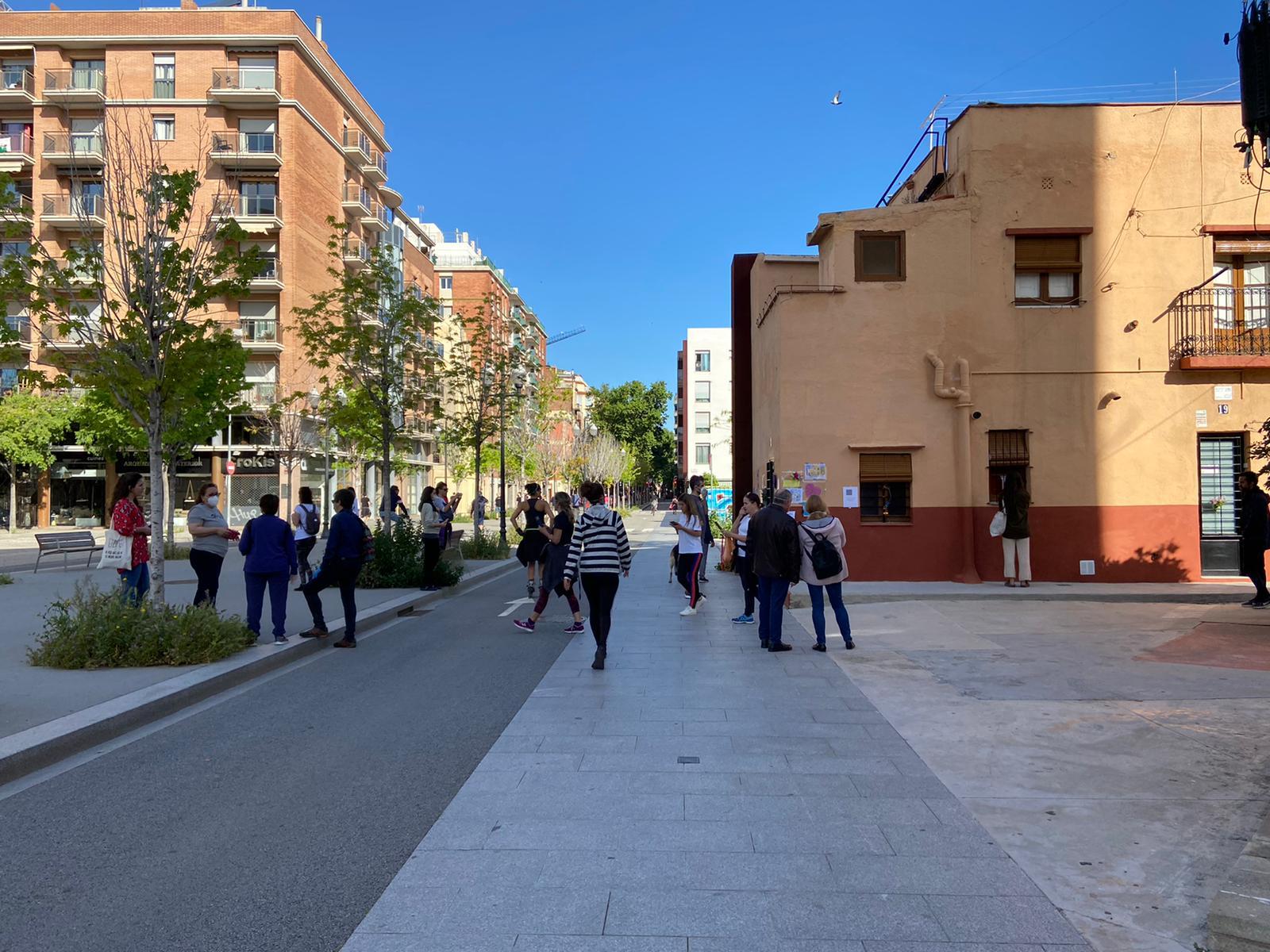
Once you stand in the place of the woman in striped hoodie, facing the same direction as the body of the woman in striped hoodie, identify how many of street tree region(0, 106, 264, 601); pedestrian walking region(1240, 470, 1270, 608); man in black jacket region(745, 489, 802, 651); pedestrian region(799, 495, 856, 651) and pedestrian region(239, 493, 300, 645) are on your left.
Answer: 2

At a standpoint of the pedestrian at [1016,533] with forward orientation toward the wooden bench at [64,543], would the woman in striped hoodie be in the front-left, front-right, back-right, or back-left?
front-left

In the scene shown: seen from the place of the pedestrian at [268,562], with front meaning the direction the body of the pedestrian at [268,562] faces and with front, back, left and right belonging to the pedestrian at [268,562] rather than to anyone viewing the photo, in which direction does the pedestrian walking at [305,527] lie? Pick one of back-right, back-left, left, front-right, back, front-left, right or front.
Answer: front

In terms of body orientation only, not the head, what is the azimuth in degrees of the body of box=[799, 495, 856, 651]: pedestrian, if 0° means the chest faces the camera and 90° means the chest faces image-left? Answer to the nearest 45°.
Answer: approximately 180°

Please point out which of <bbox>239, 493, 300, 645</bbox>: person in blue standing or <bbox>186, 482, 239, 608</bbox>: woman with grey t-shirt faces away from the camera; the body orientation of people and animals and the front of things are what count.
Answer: the person in blue standing

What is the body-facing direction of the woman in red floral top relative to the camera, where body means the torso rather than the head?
to the viewer's right

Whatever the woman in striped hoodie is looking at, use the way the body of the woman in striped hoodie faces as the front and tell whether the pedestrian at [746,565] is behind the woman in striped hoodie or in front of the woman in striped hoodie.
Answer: in front

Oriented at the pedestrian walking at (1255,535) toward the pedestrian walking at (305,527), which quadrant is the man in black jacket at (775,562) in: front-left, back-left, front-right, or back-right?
front-left

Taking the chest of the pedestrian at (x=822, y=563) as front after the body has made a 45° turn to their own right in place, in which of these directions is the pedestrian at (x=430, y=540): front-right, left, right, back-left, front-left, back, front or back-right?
left

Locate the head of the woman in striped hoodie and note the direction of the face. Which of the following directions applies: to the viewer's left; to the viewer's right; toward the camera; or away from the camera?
away from the camera

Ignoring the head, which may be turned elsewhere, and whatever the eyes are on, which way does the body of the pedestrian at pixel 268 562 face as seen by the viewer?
away from the camera

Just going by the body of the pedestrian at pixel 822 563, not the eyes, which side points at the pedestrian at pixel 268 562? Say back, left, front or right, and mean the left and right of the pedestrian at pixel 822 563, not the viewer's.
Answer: left

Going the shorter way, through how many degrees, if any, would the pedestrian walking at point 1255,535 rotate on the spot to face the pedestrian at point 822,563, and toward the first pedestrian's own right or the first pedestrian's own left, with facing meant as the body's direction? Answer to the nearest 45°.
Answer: approximately 45° to the first pedestrian's own left
